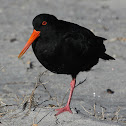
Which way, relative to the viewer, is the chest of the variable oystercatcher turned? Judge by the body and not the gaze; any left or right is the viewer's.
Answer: facing to the left of the viewer
